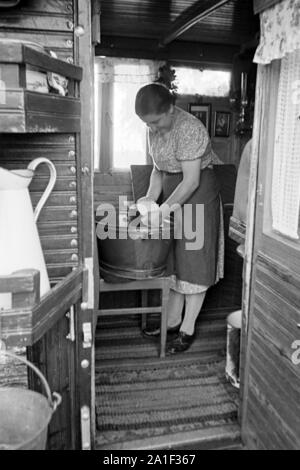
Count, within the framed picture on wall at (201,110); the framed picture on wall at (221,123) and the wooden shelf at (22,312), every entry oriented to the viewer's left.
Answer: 0

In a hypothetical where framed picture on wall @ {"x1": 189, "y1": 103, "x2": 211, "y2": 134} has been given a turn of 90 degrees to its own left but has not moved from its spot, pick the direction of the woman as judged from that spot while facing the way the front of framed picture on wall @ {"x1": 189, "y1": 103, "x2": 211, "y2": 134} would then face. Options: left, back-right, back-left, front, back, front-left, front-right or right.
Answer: right

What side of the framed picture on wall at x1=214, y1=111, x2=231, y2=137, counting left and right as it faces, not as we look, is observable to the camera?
front

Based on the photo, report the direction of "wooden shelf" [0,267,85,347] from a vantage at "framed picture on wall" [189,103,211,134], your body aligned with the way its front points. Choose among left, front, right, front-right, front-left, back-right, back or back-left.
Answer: front

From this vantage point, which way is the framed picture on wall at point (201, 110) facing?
toward the camera

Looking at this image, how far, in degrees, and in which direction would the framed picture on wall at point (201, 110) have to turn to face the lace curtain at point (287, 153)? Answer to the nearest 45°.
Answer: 0° — it already faces it

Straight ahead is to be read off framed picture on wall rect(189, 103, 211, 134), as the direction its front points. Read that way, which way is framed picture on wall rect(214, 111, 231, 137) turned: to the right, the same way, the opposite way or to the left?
the same way

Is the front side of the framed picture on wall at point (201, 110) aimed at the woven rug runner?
yes

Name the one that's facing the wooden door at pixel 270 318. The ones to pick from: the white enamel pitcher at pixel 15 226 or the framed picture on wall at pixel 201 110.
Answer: the framed picture on wall

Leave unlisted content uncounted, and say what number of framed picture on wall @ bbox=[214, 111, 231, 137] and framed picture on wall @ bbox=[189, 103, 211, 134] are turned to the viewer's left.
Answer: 0

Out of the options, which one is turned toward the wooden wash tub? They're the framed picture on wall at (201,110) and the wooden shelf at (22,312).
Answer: the framed picture on wall

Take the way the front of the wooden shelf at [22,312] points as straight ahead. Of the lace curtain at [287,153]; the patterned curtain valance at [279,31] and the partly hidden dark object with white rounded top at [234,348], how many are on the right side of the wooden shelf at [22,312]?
0
